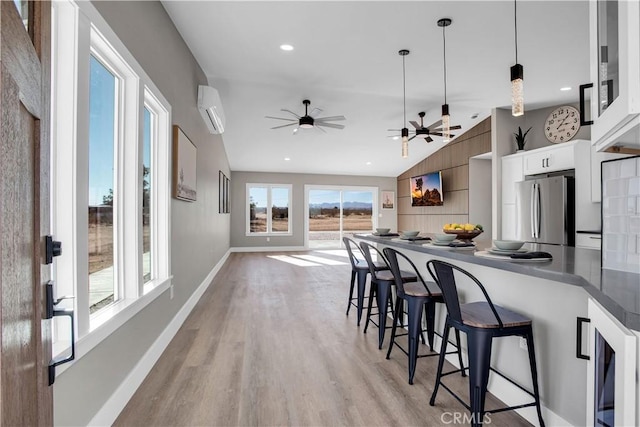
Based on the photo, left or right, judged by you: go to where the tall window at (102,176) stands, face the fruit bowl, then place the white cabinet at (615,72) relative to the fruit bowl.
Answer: right

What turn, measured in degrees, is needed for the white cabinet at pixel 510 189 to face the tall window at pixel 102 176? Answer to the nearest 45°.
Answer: approximately 45° to its left

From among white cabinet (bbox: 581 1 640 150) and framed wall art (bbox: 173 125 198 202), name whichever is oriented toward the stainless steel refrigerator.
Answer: the framed wall art

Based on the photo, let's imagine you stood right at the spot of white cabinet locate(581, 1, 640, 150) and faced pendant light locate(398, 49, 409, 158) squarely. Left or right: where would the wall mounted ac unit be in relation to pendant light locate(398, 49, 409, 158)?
left

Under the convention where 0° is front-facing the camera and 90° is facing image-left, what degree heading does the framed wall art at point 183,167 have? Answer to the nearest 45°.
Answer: approximately 270°

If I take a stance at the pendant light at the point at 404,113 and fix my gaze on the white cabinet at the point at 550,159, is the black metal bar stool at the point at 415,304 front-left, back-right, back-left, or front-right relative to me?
back-right

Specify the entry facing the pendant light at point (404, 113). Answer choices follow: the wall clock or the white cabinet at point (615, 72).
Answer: the wall clock

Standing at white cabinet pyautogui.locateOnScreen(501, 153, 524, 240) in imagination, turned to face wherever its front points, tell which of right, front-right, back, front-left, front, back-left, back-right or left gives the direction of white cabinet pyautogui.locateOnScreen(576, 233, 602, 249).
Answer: left

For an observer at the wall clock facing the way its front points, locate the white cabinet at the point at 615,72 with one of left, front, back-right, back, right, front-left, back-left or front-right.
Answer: front-left

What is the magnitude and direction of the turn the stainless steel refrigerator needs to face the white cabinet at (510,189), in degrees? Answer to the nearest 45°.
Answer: approximately 90° to its right

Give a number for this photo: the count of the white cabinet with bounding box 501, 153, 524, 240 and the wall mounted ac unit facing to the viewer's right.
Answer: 1

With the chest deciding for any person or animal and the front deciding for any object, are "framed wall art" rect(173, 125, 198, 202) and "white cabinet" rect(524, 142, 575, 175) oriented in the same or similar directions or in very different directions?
very different directions

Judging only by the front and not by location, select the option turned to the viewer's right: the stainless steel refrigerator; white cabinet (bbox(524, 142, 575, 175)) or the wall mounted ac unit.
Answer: the wall mounted ac unit

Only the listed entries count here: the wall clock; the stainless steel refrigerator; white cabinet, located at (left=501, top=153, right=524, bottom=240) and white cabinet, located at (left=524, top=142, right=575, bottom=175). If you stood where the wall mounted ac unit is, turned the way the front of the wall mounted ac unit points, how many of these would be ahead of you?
4
